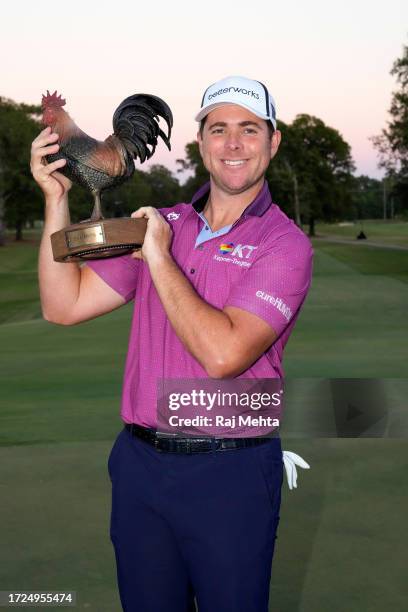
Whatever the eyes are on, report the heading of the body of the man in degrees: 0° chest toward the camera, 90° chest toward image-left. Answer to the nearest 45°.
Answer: approximately 45°
